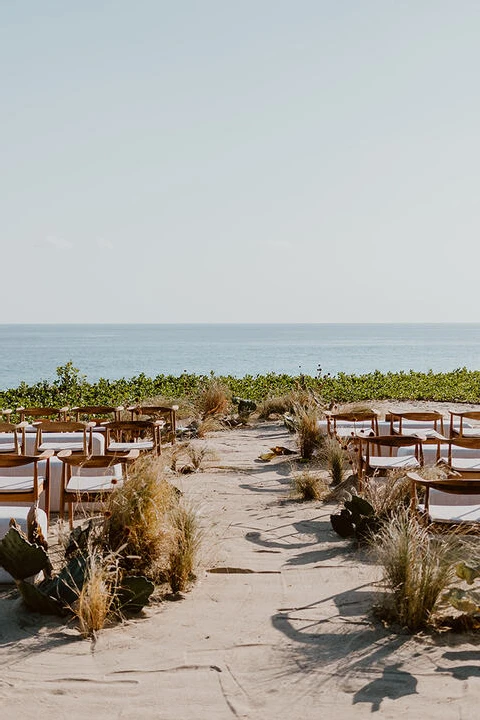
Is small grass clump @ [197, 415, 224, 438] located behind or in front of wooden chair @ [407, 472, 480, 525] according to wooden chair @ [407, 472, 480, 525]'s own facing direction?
in front

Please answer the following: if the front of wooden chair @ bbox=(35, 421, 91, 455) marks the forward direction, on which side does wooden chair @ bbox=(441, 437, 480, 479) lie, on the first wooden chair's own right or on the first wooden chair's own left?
on the first wooden chair's own right

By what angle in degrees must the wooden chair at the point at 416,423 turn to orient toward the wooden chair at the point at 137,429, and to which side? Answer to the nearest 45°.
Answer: approximately 135° to its left

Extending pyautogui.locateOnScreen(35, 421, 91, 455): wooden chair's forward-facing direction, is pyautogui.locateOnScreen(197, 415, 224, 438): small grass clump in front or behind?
in front

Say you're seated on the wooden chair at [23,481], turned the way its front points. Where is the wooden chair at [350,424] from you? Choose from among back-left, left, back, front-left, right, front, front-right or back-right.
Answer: front-right

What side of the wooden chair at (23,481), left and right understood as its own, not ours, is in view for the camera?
back

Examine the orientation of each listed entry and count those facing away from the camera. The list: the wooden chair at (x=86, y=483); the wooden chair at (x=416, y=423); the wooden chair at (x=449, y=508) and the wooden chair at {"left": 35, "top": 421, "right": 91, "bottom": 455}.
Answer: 4

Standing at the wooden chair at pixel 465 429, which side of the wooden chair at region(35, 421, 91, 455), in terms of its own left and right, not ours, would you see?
right

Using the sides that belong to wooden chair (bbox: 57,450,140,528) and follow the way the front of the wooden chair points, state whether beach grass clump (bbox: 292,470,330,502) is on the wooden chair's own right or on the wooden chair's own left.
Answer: on the wooden chair's own right

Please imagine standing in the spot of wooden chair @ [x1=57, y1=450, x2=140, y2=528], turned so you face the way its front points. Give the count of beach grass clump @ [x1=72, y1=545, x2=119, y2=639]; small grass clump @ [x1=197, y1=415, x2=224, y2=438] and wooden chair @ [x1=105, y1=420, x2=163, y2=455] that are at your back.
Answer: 1

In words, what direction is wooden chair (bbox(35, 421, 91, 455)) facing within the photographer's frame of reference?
facing away from the viewer

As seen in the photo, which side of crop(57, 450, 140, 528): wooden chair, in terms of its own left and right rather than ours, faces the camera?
back

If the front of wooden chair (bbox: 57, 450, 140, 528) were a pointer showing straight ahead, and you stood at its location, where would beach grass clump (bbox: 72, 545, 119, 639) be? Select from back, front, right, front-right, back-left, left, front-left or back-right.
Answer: back

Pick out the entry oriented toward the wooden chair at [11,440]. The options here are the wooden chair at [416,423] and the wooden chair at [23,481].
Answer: the wooden chair at [23,481]

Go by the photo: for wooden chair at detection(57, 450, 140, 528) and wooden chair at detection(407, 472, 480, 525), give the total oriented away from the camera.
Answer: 2

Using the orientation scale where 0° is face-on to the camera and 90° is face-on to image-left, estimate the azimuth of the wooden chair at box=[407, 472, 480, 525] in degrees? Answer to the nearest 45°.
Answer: approximately 180°

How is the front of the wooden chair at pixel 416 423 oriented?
away from the camera

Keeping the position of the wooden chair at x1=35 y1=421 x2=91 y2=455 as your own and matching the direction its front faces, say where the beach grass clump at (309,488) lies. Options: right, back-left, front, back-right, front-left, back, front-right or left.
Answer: back-right

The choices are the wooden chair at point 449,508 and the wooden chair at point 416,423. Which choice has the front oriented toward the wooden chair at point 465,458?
the wooden chair at point 449,508

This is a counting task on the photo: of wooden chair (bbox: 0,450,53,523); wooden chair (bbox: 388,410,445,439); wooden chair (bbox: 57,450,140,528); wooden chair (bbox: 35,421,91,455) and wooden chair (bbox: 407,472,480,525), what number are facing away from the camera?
5

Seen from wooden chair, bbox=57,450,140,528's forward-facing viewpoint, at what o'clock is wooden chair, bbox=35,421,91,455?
wooden chair, bbox=35,421,91,455 is roughly at 12 o'clock from wooden chair, bbox=57,450,140,528.
